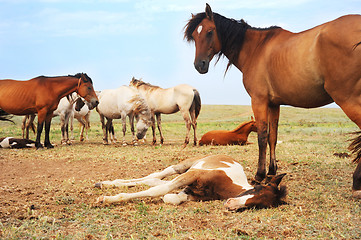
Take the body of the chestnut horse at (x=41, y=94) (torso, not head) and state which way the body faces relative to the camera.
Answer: to the viewer's right

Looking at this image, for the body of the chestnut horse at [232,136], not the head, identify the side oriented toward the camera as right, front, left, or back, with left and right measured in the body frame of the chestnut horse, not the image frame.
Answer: right

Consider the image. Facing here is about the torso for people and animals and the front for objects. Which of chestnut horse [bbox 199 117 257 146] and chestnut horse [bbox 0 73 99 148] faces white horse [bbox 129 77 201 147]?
chestnut horse [bbox 0 73 99 148]

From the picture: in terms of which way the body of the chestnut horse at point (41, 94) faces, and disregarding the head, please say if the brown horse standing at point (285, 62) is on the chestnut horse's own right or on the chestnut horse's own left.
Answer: on the chestnut horse's own right

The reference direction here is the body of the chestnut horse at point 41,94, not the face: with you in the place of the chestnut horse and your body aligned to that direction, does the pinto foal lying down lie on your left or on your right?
on your right

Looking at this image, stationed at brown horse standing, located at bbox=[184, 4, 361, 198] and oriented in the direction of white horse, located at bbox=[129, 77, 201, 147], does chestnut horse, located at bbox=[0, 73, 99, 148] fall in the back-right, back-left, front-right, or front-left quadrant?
front-left

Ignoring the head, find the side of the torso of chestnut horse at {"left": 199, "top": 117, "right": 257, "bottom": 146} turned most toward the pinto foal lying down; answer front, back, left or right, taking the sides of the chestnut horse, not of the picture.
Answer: right

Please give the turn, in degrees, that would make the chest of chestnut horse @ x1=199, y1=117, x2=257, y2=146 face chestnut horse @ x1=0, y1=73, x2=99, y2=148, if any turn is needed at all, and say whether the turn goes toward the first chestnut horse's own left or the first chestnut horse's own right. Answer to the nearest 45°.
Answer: approximately 180°

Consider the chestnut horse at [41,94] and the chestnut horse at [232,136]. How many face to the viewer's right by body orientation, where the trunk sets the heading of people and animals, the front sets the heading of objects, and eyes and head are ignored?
2

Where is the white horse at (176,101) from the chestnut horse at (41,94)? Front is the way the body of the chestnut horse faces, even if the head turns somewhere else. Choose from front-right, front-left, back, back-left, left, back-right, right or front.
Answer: front

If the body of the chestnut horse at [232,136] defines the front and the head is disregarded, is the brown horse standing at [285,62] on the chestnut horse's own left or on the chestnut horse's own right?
on the chestnut horse's own right

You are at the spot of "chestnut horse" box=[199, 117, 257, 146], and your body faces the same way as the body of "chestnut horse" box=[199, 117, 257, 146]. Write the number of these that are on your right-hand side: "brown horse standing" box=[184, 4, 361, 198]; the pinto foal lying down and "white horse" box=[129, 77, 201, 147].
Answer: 2
